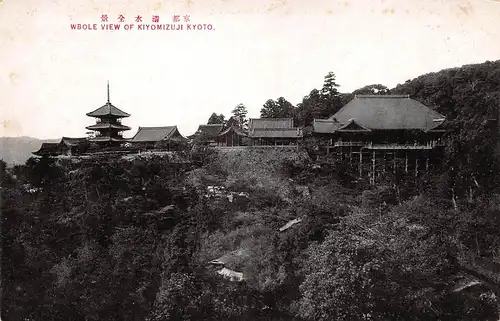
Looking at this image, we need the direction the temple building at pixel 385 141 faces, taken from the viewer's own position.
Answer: facing the viewer

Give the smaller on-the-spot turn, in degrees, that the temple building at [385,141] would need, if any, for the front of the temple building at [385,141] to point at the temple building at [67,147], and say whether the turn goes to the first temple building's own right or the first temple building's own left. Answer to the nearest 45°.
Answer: approximately 90° to the first temple building's own right

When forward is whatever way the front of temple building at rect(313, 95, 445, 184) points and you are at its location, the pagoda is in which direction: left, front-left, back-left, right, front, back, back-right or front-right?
right

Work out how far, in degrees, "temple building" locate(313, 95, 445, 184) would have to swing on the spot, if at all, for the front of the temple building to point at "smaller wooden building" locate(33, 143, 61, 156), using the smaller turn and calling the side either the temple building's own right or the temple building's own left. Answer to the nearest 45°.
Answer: approximately 90° to the temple building's own right

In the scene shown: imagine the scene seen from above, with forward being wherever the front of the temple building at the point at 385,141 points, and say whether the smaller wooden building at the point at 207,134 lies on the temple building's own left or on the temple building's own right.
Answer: on the temple building's own right

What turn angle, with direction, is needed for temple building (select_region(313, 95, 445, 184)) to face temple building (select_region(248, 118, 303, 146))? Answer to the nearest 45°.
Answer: approximately 90° to its right

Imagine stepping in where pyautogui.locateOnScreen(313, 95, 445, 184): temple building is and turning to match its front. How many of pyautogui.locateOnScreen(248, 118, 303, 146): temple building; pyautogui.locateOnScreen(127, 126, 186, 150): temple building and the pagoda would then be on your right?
3

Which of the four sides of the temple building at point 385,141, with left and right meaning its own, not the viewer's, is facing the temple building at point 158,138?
right

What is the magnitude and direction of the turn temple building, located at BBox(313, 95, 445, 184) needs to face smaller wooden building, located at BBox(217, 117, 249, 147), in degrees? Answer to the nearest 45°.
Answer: approximately 90° to its right
